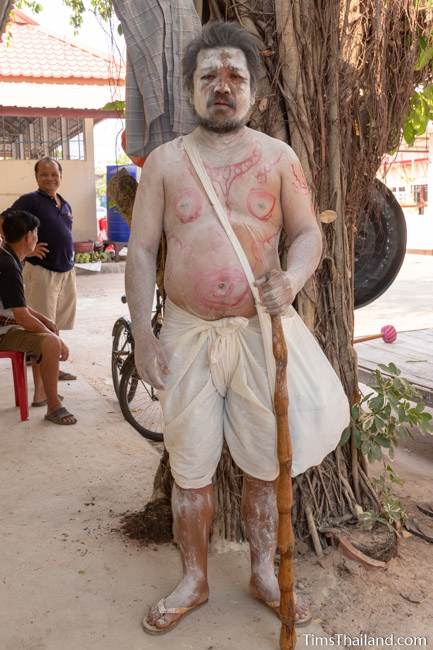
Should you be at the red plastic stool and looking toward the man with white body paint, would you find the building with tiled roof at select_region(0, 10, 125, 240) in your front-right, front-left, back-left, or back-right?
back-left

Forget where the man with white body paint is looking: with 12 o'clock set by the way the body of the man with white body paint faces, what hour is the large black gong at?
The large black gong is roughly at 7 o'clock from the man with white body paint.

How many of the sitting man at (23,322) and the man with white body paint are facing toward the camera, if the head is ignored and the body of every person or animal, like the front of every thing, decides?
1

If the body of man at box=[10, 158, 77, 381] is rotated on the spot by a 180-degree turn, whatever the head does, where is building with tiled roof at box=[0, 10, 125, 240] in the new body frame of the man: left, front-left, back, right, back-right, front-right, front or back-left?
front-right

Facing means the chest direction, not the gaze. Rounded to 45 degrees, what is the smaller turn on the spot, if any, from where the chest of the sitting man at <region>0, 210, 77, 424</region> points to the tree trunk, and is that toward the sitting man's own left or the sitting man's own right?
approximately 45° to the sitting man's own right

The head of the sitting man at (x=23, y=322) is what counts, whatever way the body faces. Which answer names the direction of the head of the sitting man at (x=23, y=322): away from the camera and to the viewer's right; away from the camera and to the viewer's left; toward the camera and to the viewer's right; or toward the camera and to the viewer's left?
away from the camera and to the viewer's right
